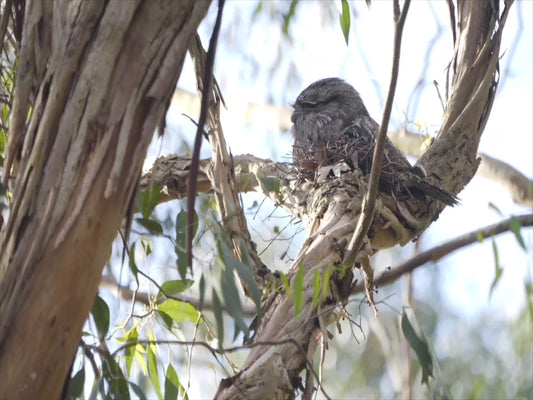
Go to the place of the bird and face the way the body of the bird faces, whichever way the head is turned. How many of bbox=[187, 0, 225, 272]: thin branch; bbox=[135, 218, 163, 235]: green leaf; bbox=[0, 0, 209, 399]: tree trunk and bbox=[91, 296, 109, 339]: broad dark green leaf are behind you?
0

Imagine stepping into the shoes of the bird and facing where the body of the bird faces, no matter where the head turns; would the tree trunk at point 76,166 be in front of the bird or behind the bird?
in front

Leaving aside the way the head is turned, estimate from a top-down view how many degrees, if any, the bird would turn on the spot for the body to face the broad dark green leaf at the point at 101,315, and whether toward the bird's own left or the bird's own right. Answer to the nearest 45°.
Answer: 0° — it already faces it

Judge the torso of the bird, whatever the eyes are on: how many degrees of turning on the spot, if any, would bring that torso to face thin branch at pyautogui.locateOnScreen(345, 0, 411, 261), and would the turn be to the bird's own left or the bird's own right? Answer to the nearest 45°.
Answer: approximately 45° to the bird's own left

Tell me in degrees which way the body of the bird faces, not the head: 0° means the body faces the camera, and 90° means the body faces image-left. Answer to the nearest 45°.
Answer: approximately 45°

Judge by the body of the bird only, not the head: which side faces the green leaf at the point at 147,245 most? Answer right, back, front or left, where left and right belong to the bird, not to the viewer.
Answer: front

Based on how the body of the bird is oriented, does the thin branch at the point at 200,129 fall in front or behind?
in front
